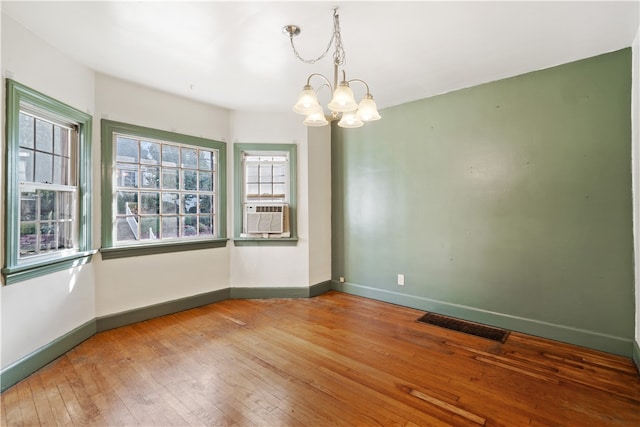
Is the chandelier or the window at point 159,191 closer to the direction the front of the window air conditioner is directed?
the chandelier

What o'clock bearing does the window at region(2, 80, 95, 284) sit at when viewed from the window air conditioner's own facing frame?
The window is roughly at 2 o'clock from the window air conditioner.

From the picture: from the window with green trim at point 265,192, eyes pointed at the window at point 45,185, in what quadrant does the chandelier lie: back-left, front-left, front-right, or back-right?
front-left

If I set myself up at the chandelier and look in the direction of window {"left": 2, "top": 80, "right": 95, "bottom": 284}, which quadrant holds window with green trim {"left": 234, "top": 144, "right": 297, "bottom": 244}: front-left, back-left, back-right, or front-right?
front-right

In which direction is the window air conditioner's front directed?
toward the camera

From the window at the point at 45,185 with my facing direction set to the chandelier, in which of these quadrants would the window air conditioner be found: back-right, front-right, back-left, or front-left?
front-left

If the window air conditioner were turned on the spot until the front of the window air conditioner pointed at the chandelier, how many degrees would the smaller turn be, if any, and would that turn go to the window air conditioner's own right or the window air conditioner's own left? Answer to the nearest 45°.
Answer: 0° — it already faces it

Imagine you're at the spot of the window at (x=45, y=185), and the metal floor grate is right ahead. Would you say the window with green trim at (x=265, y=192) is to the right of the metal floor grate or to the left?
left

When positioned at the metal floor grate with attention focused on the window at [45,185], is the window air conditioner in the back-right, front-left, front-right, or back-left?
front-right

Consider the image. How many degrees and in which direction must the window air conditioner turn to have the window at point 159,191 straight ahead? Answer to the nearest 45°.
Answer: approximately 90° to its right

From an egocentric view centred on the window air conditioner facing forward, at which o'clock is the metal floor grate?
The metal floor grate is roughly at 10 o'clock from the window air conditioner.
